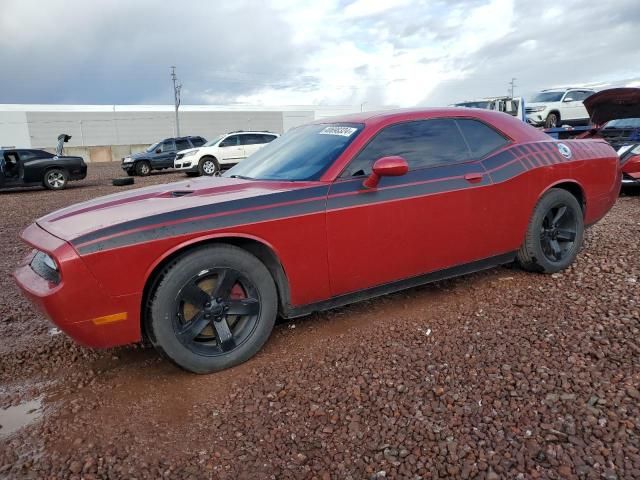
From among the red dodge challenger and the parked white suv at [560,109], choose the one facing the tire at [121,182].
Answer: the parked white suv

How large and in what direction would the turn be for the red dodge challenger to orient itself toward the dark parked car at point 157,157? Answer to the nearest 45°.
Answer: approximately 135° to its right

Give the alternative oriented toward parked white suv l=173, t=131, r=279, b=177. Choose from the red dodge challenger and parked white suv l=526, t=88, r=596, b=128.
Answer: parked white suv l=526, t=88, r=596, b=128
